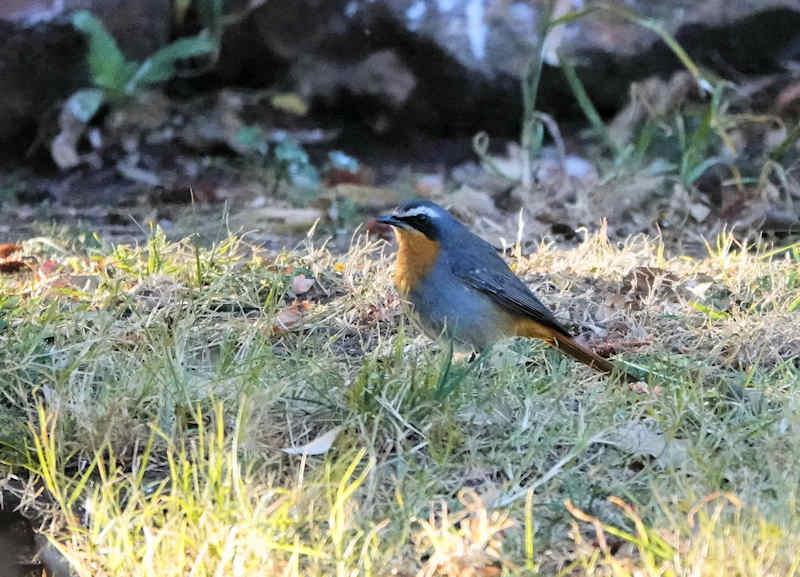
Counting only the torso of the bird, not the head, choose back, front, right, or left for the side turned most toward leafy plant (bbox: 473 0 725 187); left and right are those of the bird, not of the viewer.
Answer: right

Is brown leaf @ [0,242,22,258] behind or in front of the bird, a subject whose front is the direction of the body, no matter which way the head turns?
in front

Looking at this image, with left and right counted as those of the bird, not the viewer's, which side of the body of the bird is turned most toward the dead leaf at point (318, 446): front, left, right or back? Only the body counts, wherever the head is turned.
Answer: left

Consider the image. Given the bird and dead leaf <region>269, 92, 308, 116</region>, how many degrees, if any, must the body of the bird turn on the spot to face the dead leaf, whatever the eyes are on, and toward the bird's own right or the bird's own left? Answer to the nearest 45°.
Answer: approximately 90° to the bird's own right

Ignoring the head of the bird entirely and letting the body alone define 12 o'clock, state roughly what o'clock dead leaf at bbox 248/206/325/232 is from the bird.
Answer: The dead leaf is roughly at 2 o'clock from the bird.

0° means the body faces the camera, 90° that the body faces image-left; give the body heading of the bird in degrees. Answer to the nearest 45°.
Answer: approximately 90°

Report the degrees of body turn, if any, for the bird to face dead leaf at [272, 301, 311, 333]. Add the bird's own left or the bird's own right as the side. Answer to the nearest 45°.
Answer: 0° — it already faces it

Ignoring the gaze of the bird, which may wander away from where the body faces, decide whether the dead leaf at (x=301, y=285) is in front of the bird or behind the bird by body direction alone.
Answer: in front
